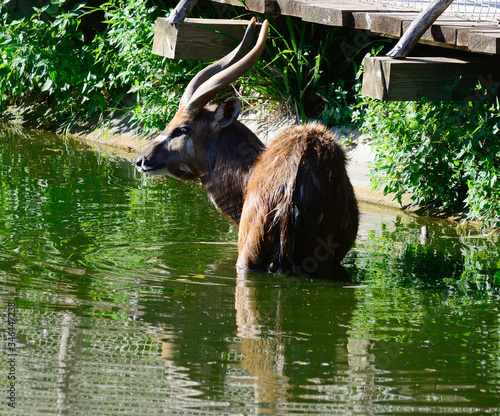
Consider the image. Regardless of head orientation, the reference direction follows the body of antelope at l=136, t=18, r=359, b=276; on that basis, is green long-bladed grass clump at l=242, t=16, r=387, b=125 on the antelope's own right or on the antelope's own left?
on the antelope's own right

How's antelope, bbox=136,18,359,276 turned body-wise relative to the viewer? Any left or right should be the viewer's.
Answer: facing away from the viewer and to the left of the viewer
